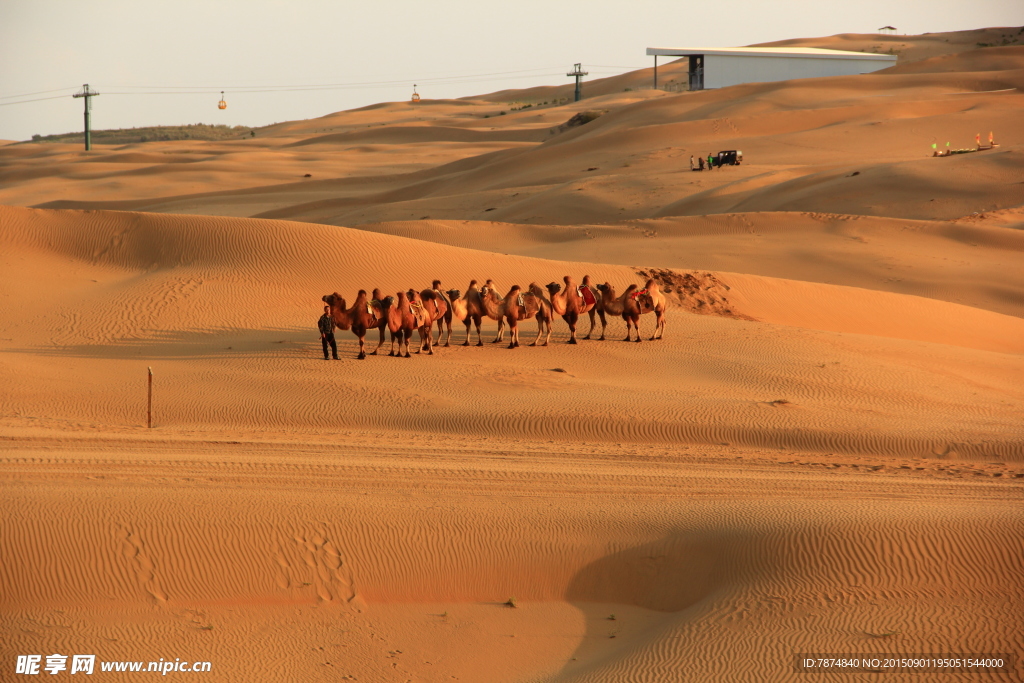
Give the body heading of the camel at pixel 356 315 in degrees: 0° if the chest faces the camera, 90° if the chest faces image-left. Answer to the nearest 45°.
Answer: approximately 90°

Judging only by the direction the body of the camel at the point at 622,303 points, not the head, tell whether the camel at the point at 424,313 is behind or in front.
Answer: in front

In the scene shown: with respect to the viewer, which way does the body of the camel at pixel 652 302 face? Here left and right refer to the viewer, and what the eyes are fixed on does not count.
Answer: facing to the left of the viewer

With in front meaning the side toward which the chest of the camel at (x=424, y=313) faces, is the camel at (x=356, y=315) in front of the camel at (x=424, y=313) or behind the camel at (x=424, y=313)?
in front

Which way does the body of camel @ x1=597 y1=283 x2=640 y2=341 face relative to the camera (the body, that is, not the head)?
to the viewer's left
